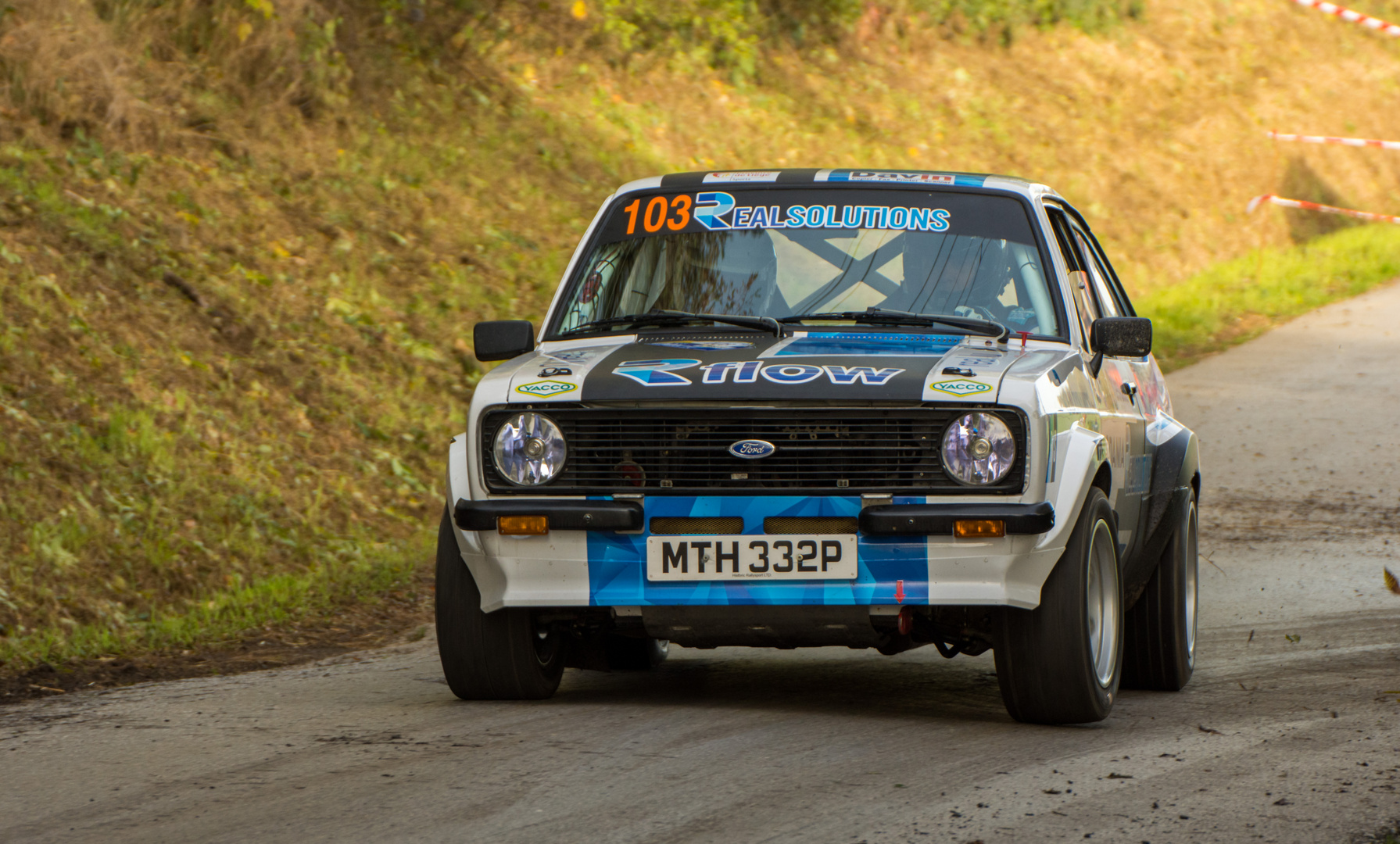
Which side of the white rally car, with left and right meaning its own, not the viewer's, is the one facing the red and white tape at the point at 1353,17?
back

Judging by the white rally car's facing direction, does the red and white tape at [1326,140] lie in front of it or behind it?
behind

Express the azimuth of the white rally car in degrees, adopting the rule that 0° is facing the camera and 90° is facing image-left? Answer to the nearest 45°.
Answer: approximately 0°

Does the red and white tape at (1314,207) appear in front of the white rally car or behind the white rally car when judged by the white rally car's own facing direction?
behind
